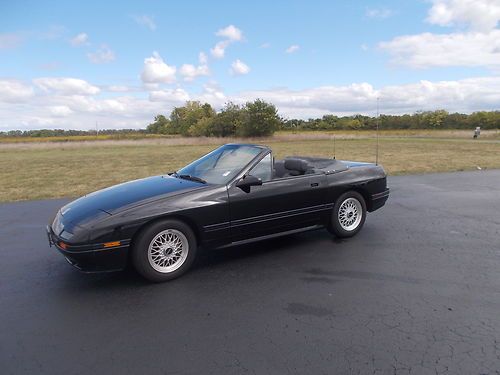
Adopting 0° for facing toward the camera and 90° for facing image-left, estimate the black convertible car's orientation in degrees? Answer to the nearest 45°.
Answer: approximately 45°
